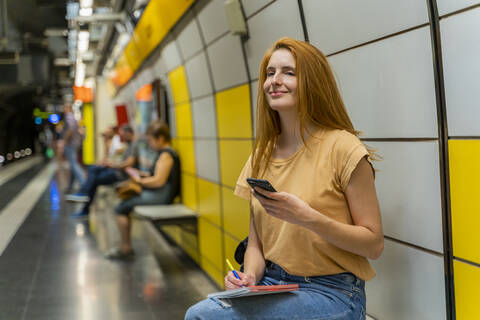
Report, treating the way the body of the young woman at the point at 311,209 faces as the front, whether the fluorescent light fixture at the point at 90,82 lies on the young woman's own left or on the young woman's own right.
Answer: on the young woman's own right

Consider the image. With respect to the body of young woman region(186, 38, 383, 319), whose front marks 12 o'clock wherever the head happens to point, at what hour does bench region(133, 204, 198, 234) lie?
The bench is roughly at 4 o'clock from the young woman.

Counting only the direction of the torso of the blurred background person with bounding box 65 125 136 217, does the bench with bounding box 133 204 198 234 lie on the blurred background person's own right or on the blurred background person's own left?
on the blurred background person's own left

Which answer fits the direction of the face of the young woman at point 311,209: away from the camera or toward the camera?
toward the camera

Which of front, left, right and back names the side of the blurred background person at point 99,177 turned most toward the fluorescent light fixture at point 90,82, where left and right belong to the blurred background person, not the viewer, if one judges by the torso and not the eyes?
right

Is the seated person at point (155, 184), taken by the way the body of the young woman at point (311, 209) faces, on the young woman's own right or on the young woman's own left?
on the young woman's own right

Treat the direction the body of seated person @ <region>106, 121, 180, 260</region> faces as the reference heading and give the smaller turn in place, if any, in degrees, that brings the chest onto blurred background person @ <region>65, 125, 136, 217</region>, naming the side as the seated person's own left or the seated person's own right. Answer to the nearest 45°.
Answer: approximately 90° to the seated person's own right

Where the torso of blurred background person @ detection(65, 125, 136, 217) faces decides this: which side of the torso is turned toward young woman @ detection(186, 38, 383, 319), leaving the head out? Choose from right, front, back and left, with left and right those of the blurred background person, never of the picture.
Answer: left

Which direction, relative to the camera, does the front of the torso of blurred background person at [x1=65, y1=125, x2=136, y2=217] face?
to the viewer's left

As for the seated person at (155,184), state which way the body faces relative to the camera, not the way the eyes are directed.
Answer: to the viewer's left

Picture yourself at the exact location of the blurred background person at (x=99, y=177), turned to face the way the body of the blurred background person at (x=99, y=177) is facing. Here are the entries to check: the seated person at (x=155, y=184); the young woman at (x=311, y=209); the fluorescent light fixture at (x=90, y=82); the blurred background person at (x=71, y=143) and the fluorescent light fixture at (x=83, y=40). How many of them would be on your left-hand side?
2
